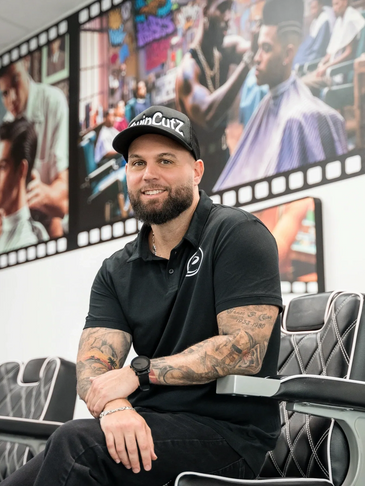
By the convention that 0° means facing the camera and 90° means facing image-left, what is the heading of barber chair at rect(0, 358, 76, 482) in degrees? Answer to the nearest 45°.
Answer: approximately 45°

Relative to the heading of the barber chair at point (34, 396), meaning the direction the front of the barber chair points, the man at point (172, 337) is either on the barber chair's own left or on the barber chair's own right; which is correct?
on the barber chair's own left

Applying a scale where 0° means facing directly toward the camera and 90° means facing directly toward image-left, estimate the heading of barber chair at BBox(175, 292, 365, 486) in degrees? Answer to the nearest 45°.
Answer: approximately 45°

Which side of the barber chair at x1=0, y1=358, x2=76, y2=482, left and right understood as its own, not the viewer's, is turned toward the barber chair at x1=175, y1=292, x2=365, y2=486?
left

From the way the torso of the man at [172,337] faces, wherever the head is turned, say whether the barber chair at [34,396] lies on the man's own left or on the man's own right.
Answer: on the man's own right
